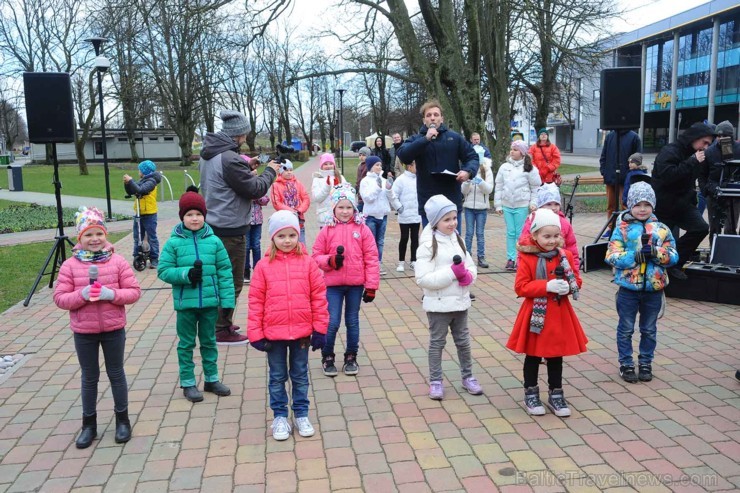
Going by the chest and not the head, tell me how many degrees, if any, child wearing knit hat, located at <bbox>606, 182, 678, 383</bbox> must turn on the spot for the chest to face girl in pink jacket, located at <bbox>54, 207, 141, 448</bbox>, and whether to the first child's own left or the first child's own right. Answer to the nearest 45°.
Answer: approximately 45° to the first child's own right

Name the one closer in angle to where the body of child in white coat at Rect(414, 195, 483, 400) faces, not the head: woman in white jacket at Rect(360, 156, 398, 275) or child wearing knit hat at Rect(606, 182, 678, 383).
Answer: the child wearing knit hat

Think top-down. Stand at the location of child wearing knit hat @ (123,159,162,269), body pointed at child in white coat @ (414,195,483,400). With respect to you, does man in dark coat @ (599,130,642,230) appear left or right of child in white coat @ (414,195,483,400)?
left

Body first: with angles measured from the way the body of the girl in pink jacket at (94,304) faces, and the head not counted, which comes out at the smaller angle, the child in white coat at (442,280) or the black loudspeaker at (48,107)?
the child in white coat

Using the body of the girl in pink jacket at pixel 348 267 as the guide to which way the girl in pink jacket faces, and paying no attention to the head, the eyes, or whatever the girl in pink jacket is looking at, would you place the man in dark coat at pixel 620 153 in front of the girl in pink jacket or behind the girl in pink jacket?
behind

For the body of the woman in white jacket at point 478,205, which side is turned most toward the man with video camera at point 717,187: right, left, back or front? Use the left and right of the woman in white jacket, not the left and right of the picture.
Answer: left

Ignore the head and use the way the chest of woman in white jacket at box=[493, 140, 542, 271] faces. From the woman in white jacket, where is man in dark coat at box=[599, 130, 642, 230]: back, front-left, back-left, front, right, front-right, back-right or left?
back-left

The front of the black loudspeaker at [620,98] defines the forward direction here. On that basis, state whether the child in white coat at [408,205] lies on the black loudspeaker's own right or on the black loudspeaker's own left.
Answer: on the black loudspeaker's own right

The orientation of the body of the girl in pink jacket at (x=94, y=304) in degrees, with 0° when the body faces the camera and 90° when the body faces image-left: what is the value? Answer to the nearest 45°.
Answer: approximately 0°

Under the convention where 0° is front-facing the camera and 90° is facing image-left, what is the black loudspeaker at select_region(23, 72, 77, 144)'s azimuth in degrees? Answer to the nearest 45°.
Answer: approximately 0°

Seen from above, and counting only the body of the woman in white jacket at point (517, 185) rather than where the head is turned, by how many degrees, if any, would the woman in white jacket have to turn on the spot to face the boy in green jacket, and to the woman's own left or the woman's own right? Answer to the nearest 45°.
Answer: approximately 45° to the woman's own right
